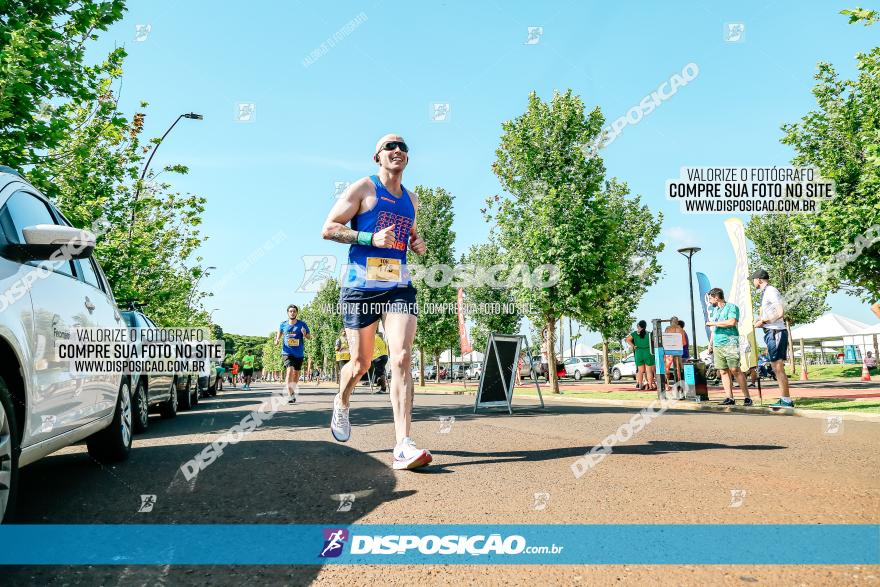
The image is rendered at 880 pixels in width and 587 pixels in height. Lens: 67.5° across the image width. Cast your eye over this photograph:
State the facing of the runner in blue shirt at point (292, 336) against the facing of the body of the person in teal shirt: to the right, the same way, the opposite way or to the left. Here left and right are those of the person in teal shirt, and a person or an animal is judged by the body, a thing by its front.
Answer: to the left

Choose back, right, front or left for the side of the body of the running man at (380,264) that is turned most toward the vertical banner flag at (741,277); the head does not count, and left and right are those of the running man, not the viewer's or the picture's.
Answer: left

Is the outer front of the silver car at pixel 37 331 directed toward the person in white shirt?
no

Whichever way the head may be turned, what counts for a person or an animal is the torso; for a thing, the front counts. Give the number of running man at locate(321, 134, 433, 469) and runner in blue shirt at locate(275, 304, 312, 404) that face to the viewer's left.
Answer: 0

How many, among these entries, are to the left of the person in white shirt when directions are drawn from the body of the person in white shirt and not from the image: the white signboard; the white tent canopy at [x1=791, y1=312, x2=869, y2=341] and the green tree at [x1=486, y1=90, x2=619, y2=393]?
0

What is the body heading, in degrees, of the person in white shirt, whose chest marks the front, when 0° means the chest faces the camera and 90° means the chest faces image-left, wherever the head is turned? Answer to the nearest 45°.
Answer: approximately 90°

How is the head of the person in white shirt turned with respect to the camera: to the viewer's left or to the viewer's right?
to the viewer's left

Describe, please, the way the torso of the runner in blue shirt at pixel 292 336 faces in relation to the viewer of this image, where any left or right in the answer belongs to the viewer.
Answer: facing the viewer

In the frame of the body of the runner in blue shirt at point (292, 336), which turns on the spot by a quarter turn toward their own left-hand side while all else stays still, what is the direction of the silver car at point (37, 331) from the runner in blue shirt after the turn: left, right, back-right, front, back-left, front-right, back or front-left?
right

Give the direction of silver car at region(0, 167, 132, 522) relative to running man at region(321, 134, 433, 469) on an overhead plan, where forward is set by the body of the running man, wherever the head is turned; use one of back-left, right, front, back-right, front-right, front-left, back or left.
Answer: right

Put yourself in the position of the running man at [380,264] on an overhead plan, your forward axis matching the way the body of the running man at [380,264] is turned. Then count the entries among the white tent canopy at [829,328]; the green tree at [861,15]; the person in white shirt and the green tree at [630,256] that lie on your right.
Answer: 0

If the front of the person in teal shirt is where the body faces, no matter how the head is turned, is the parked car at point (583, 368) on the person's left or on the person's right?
on the person's right

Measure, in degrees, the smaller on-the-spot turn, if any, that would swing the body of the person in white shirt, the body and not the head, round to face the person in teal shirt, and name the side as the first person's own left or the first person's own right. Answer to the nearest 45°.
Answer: approximately 45° to the first person's own right

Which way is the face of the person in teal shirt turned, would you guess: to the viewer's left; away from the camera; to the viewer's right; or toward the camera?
to the viewer's left

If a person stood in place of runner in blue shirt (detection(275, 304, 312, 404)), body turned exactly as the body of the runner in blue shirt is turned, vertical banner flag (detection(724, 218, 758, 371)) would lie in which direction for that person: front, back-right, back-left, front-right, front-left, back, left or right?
left
